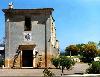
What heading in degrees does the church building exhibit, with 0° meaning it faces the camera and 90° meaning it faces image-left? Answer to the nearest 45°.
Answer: approximately 0°
